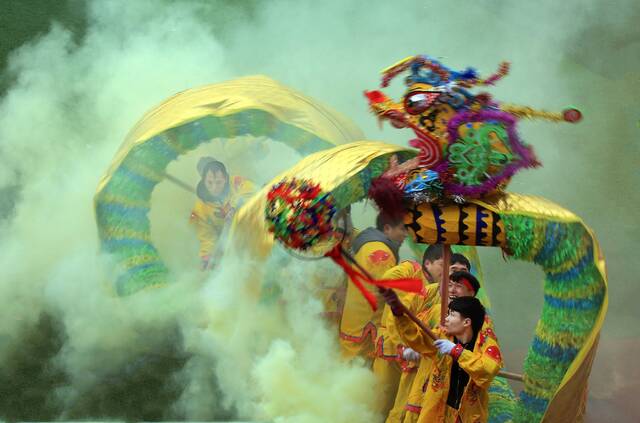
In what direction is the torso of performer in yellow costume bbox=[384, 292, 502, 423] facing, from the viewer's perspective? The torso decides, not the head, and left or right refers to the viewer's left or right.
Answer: facing the viewer and to the left of the viewer

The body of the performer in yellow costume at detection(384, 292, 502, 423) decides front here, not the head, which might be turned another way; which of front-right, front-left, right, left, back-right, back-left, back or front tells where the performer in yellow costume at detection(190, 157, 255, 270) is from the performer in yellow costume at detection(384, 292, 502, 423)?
right

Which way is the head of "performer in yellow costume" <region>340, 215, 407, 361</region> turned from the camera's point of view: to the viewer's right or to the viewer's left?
to the viewer's right

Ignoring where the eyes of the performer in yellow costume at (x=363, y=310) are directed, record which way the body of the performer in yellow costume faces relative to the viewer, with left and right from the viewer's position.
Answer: facing to the right of the viewer

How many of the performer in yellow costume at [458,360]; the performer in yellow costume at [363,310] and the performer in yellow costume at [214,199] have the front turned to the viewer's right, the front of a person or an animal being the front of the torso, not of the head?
1

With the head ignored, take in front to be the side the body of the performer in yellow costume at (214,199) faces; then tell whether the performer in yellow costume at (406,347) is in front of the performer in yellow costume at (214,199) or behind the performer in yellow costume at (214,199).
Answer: in front

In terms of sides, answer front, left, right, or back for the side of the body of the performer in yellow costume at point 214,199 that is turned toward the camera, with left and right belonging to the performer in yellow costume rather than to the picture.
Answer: front

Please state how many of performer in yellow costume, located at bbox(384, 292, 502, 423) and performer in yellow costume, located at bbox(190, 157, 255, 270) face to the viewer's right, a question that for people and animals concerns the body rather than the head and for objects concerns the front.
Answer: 0

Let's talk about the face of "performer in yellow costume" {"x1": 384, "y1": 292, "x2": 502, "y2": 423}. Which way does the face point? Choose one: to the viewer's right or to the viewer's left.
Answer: to the viewer's left

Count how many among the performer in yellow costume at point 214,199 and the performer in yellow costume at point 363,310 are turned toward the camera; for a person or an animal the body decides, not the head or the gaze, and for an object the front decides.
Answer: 1

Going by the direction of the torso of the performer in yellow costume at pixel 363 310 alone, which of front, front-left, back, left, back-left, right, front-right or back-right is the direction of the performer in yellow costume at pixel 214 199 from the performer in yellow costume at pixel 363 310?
back-left
